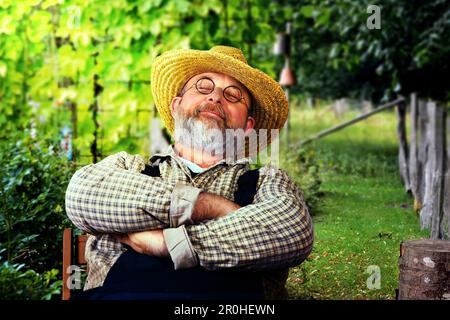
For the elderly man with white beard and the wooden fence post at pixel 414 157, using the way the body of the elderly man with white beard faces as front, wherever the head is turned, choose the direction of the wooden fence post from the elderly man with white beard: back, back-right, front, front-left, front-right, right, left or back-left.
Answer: back-left

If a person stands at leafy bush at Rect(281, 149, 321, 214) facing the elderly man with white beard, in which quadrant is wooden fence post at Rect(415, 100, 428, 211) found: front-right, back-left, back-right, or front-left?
back-left

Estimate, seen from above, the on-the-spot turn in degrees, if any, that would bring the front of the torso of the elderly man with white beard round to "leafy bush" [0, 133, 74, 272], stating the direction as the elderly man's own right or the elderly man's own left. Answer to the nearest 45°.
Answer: approximately 135° to the elderly man's own right

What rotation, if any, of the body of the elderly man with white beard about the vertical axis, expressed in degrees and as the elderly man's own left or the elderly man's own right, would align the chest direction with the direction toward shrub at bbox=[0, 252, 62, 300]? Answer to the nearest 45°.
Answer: approximately 90° to the elderly man's own right

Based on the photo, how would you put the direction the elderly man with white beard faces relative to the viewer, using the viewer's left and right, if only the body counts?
facing the viewer

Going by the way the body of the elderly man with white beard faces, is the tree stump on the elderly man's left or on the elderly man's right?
on the elderly man's left

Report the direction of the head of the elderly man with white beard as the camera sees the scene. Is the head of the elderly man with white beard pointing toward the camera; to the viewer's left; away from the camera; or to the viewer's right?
toward the camera
